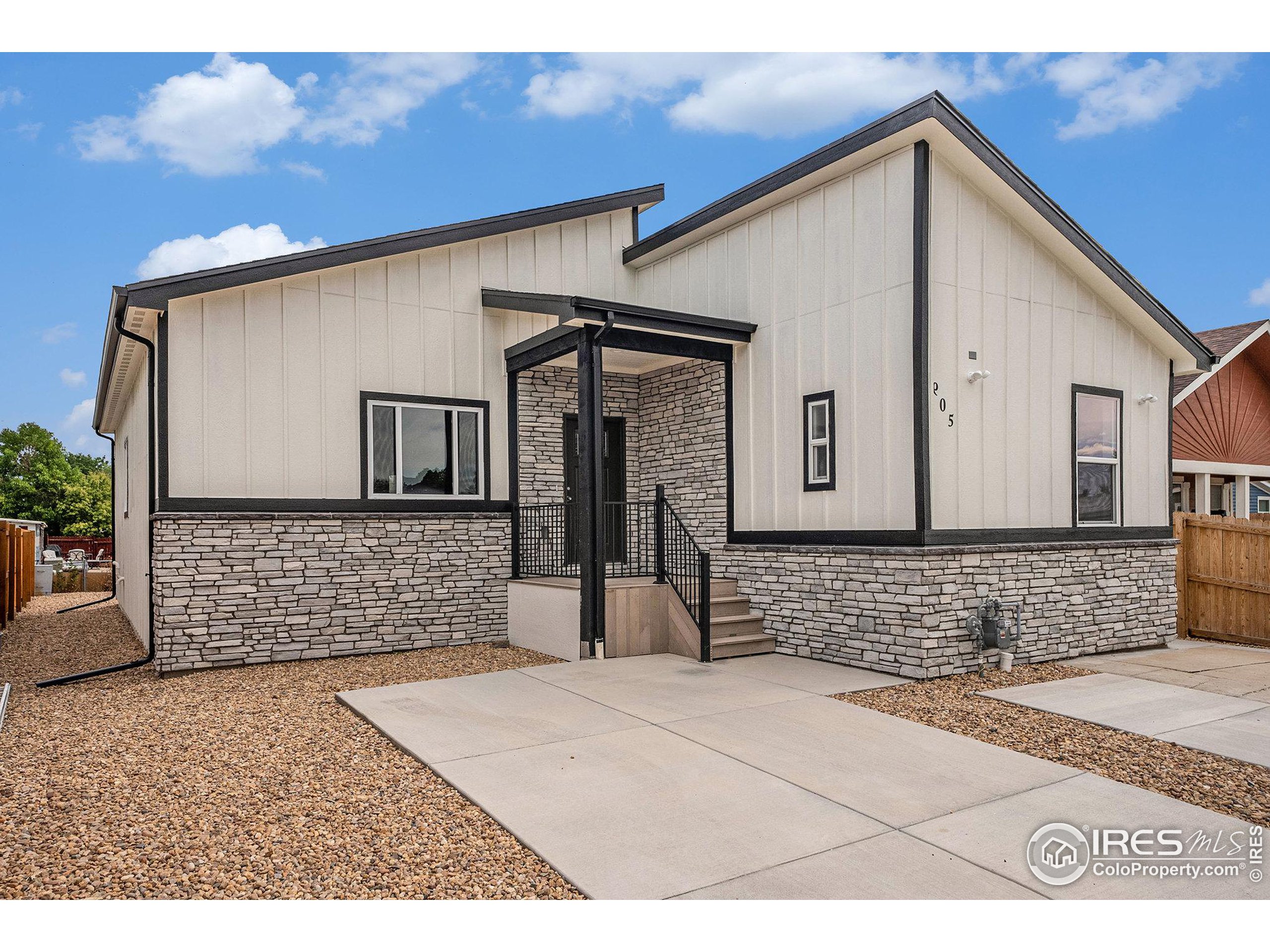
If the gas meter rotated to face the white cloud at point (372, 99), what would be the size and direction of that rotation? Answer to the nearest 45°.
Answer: approximately 180°

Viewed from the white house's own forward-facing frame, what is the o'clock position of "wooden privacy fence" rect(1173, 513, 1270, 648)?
The wooden privacy fence is roughly at 10 o'clock from the white house.

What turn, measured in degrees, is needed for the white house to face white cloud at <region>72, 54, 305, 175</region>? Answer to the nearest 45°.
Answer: approximately 180°

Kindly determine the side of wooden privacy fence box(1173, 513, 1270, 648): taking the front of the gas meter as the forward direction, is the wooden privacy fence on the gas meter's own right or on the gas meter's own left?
on the gas meter's own left

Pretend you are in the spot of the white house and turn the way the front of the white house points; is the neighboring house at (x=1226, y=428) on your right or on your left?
on your left

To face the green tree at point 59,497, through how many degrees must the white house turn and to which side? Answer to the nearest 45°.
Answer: approximately 180°

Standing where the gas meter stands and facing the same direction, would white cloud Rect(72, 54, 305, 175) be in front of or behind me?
behind

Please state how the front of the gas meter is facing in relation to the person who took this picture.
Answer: facing the viewer and to the right of the viewer
